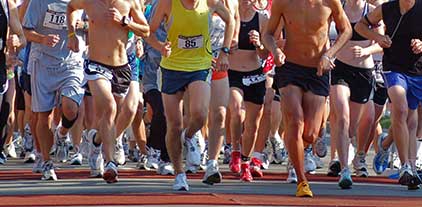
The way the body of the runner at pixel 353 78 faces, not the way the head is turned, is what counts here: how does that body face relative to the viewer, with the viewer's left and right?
facing the viewer

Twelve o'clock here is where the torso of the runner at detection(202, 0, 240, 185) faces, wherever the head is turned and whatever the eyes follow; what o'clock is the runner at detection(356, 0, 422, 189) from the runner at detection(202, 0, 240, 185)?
the runner at detection(356, 0, 422, 189) is roughly at 9 o'clock from the runner at detection(202, 0, 240, 185).

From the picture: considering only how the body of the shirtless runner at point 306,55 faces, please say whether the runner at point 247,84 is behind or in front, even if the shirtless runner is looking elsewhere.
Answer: behind

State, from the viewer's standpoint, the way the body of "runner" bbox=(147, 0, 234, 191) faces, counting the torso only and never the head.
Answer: toward the camera

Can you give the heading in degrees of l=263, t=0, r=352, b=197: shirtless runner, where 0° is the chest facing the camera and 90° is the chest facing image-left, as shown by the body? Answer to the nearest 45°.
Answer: approximately 0°

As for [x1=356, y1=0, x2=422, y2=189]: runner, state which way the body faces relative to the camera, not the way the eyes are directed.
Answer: toward the camera

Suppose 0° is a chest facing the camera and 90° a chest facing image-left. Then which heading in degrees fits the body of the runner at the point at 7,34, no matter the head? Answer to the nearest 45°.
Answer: approximately 0°
